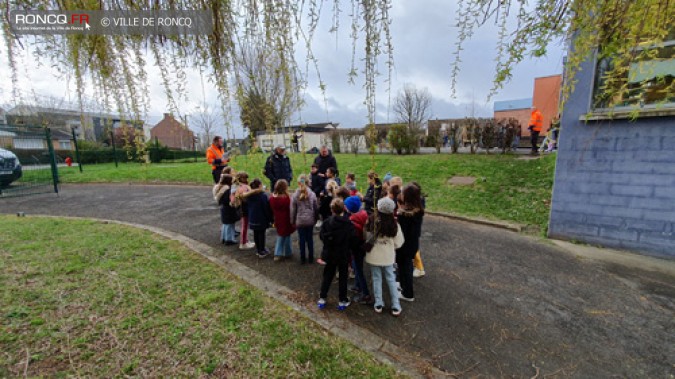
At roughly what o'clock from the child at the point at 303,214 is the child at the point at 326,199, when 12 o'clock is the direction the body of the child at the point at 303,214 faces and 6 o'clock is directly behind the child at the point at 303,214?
the child at the point at 326,199 is roughly at 1 o'clock from the child at the point at 303,214.

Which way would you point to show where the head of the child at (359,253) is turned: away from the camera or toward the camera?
away from the camera

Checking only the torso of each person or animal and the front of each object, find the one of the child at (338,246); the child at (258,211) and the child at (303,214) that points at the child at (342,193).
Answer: the child at (338,246)

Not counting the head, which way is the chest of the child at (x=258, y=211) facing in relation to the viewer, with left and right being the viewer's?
facing away from the viewer and to the right of the viewer

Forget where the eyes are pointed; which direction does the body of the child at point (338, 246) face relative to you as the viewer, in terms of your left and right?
facing away from the viewer

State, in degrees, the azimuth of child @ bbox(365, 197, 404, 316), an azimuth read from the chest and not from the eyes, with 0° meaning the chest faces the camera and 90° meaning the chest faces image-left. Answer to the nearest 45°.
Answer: approximately 180°

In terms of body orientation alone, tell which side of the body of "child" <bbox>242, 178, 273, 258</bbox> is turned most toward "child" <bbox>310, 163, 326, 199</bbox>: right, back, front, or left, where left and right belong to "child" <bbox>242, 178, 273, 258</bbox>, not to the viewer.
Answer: front

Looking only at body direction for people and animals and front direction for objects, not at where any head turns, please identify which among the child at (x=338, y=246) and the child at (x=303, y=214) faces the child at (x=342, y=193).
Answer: the child at (x=338, y=246)

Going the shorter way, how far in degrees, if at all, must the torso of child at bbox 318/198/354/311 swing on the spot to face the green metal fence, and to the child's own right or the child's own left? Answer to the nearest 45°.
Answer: approximately 45° to the child's own left

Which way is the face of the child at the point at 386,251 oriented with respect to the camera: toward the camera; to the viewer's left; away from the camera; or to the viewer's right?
away from the camera

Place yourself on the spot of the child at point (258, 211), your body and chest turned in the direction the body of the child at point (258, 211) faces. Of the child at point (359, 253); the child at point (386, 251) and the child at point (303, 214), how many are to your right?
3

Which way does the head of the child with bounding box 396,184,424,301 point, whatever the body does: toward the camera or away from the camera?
away from the camera

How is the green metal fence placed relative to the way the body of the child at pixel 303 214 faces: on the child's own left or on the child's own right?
on the child's own left

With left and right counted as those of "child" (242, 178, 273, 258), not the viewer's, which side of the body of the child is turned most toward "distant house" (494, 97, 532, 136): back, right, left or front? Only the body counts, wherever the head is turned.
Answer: front
